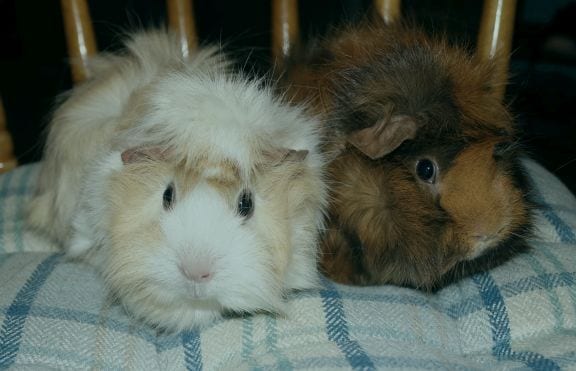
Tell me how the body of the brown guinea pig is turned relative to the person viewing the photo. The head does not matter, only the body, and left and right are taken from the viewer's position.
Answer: facing the viewer and to the right of the viewer

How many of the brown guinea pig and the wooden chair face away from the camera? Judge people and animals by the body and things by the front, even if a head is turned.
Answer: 0

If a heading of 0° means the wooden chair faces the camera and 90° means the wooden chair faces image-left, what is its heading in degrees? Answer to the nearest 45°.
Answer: approximately 0°
